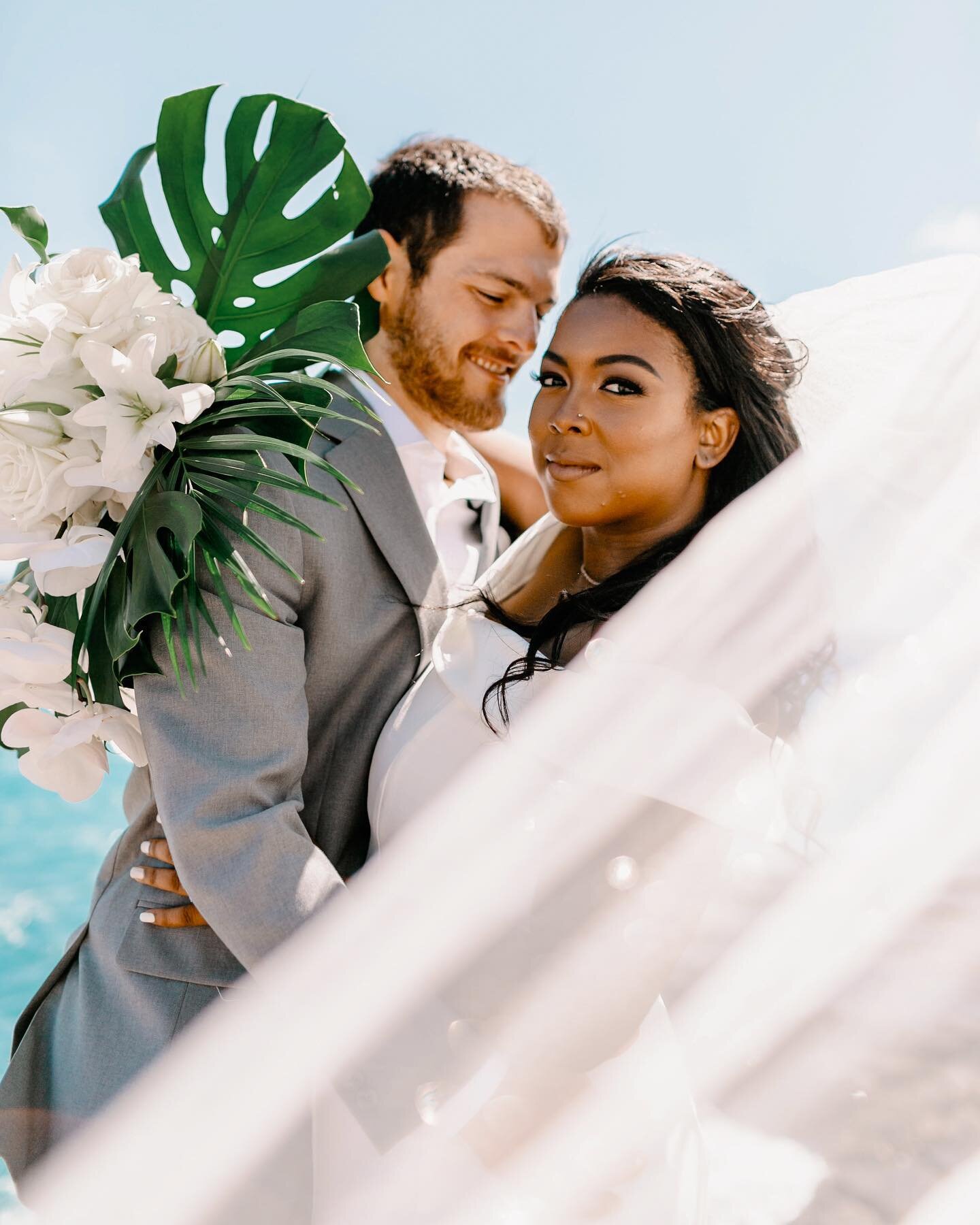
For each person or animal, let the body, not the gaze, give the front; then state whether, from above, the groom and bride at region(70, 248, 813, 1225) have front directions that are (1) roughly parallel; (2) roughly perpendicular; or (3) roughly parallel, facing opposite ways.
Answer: roughly perpendicular

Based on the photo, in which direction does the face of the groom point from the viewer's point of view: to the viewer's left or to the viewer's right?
to the viewer's right

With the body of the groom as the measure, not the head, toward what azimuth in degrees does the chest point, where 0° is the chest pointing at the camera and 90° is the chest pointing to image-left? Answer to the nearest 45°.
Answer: approximately 315°
